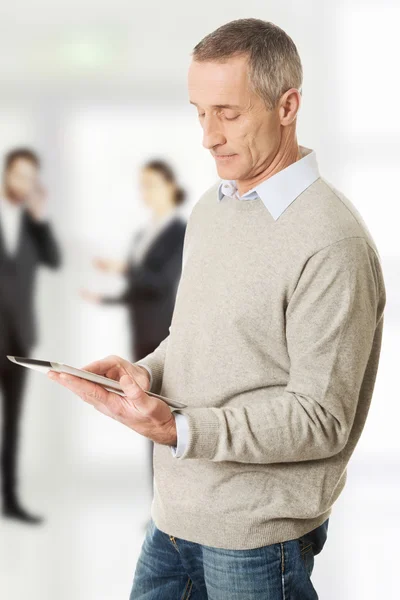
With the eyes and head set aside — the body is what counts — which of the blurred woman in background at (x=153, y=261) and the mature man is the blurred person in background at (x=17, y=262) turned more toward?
the mature man

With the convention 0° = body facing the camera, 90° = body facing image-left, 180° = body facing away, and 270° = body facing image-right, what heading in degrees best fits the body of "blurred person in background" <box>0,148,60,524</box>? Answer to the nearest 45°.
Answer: approximately 0°

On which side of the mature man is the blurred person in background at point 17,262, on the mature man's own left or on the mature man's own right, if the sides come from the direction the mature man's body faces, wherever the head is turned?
on the mature man's own right

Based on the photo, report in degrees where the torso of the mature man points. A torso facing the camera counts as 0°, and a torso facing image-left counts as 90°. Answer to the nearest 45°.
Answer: approximately 45°

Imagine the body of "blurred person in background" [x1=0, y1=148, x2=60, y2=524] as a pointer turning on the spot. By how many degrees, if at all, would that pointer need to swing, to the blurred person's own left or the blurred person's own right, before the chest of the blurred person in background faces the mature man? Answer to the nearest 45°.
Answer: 0° — they already face them

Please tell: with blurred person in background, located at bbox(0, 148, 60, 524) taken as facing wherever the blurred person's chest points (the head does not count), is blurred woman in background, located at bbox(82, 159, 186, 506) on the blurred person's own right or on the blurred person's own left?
on the blurred person's own left

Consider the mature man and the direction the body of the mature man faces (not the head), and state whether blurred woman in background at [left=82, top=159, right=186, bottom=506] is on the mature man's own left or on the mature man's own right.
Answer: on the mature man's own right
